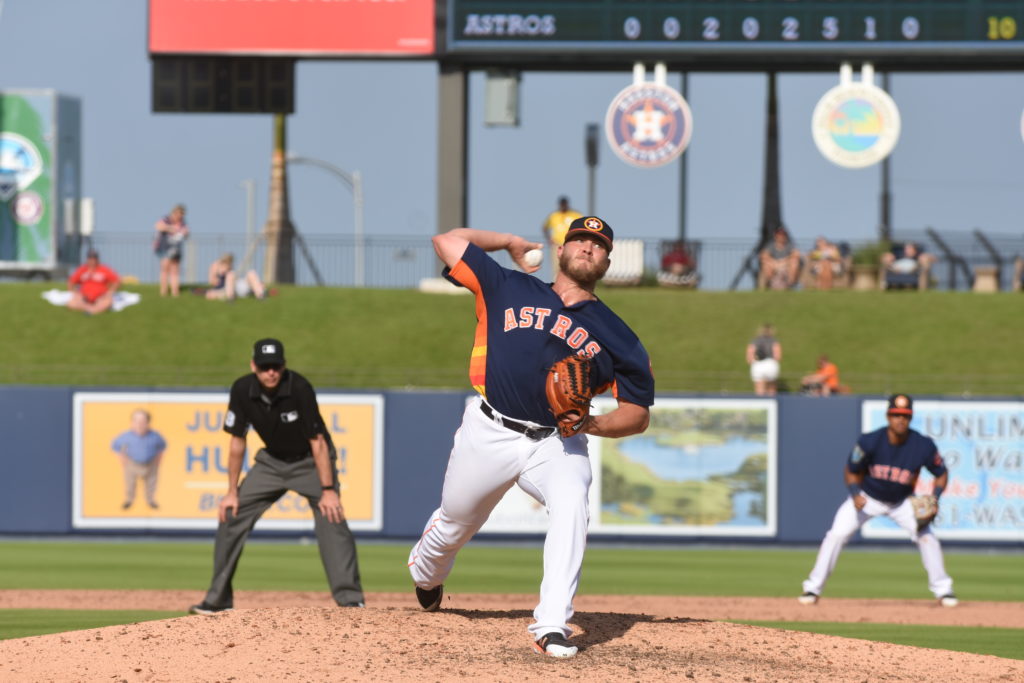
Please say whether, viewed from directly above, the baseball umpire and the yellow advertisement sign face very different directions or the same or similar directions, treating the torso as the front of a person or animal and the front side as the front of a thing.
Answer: same or similar directions

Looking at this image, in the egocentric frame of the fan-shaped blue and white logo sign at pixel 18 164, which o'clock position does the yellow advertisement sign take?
The yellow advertisement sign is roughly at 12 o'clock from the fan-shaped blue and white logo sign.

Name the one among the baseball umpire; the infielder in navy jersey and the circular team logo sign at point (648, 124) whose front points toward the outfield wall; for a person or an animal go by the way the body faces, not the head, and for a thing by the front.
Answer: the circular team logo sign

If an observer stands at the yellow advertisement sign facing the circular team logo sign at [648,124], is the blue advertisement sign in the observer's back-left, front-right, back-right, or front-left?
front-right

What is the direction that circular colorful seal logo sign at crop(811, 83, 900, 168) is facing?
toward the camera

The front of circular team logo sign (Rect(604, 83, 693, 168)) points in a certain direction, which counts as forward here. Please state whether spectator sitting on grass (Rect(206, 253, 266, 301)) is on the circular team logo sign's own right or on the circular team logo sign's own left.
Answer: on the circular team logo sign's own right

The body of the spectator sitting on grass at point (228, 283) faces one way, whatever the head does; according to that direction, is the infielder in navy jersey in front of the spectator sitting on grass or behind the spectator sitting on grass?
in front

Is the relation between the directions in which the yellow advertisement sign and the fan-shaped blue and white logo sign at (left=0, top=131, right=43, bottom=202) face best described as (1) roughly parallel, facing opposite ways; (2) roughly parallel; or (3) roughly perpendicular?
roughly parallel

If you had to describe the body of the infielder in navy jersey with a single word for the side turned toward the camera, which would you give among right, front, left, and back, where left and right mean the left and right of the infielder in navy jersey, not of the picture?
front

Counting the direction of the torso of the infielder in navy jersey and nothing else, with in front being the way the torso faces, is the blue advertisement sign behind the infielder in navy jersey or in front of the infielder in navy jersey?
behind

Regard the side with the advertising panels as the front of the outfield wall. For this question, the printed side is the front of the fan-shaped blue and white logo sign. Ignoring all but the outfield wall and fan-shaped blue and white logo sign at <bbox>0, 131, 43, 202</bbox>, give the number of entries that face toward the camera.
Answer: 2

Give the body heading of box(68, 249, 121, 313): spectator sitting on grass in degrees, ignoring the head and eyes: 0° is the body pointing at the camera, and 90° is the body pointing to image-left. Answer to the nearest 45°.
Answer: approximately 0°

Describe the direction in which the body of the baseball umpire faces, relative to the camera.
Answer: toward the camera

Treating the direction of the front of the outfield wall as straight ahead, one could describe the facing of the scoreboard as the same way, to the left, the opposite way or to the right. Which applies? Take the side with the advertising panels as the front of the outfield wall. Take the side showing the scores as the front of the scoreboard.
the same way

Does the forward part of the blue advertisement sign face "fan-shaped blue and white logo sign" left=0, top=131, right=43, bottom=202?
no

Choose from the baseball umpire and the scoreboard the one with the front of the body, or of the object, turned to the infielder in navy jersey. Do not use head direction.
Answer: the scoreboard

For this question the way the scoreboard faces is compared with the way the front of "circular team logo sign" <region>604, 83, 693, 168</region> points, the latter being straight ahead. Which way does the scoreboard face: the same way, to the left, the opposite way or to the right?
the same way

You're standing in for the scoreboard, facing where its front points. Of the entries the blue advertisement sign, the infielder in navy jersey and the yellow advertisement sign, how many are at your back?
0
